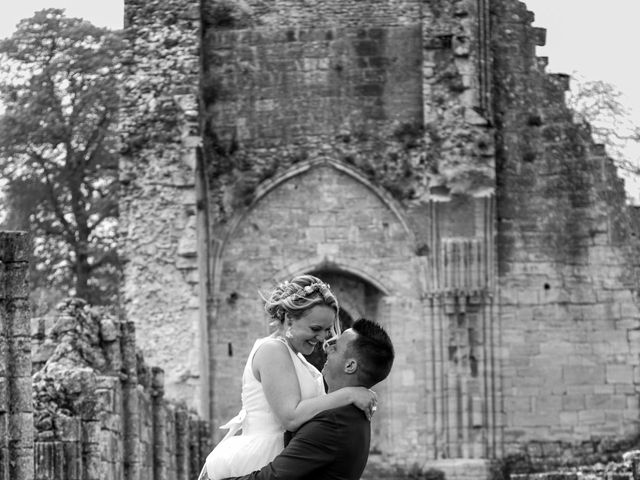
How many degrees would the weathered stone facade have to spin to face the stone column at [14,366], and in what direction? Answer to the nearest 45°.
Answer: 0° — it already faces it

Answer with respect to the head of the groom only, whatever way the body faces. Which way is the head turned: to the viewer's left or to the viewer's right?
to the viewer's left

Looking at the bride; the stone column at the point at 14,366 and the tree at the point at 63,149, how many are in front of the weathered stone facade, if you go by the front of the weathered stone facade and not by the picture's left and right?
2

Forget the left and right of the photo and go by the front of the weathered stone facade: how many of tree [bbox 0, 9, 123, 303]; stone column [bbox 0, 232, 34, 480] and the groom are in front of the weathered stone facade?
2

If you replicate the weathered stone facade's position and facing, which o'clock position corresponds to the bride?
The bride is roughly at 12 o'clock from the weathered stone facade.
